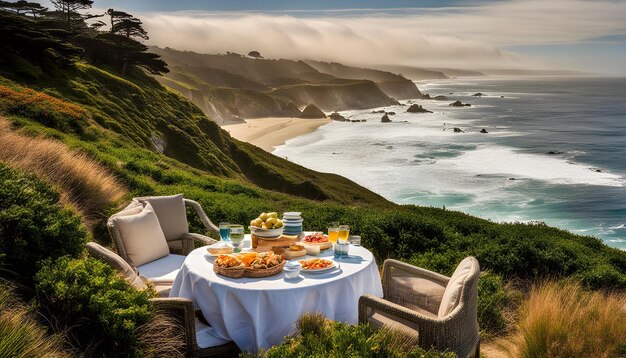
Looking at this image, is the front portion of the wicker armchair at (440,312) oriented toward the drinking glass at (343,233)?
yes

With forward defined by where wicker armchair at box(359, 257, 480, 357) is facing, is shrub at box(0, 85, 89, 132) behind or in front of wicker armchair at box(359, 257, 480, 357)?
in front

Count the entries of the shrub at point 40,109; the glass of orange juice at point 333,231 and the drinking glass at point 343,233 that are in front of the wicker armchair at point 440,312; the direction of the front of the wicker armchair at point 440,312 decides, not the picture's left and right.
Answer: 3

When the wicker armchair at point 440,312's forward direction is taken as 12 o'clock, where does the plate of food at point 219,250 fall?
The plate of food is roughly at 11 o'clock from the wicker armchair.

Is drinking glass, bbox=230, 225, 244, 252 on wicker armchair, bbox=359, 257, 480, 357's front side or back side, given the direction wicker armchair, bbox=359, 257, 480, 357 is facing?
on the front side

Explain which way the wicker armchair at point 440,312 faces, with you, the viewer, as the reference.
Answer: facing away from the viewer and to the left of the viewer

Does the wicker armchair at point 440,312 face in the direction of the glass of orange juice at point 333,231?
yes

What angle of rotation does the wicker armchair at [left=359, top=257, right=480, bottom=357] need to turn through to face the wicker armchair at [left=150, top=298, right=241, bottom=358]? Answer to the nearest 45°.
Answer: approximately 45° to its left

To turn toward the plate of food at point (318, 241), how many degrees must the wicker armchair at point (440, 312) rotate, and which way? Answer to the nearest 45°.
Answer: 0° — it already faces it

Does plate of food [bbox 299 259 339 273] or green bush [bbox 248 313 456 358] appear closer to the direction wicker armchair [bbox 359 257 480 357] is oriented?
the plate of food
